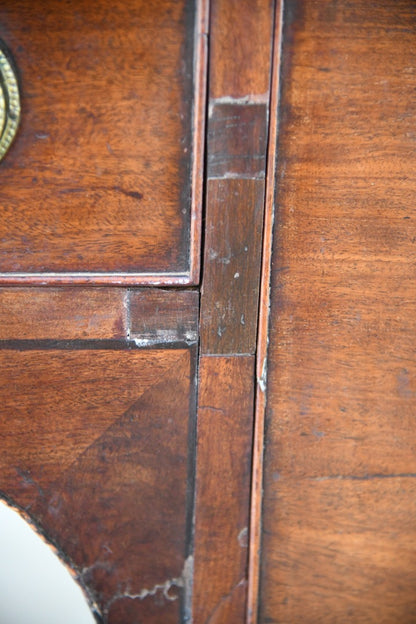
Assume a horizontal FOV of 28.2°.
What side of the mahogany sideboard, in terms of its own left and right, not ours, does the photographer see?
front
